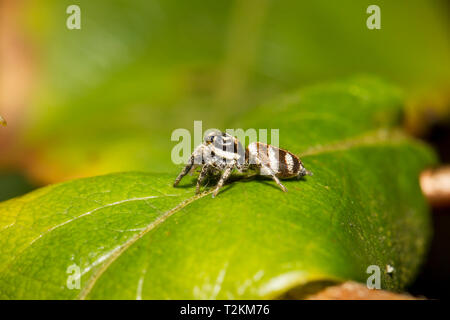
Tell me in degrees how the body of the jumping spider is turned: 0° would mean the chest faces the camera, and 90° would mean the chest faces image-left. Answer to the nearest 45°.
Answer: approximately 90°
